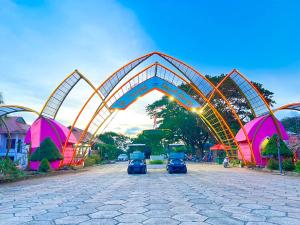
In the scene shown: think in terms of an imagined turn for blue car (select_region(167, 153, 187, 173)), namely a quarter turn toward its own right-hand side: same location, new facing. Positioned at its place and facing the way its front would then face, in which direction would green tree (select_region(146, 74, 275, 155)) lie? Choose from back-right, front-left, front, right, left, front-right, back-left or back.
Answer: right

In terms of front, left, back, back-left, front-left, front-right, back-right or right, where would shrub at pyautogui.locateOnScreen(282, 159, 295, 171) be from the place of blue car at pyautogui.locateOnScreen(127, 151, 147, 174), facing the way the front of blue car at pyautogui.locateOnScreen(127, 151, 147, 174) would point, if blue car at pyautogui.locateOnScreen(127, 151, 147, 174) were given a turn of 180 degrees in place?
right

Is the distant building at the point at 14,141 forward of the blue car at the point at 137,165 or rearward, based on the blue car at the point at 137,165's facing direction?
rearward

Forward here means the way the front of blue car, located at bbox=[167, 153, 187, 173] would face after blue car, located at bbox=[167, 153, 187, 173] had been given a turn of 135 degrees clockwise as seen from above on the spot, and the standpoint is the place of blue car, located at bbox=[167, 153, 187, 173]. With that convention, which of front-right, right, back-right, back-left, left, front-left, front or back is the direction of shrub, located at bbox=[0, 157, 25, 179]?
left

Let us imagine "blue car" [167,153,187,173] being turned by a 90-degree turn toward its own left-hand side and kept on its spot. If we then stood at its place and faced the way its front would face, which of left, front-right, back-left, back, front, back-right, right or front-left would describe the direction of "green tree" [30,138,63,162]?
back

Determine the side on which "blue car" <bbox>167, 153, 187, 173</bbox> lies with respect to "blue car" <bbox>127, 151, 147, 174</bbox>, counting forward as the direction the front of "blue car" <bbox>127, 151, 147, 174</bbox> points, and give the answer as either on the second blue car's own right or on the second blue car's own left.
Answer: on the second blue car's own left

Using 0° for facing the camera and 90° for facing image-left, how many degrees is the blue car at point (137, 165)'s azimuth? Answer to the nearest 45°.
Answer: approximately 0°

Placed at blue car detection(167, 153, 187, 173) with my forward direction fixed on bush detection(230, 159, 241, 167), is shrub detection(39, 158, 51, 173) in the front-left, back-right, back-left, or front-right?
back-left

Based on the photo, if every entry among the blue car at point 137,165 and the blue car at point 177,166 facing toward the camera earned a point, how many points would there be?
2

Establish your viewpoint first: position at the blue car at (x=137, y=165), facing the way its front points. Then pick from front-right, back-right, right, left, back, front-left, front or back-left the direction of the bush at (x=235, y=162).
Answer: back-left

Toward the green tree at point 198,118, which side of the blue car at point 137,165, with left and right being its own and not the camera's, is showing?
back

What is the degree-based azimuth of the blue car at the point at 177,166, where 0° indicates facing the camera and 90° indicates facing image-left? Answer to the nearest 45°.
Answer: approximately 0°

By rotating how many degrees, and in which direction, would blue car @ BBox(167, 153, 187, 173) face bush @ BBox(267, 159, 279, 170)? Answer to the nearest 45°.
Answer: approximately 90° to its left
